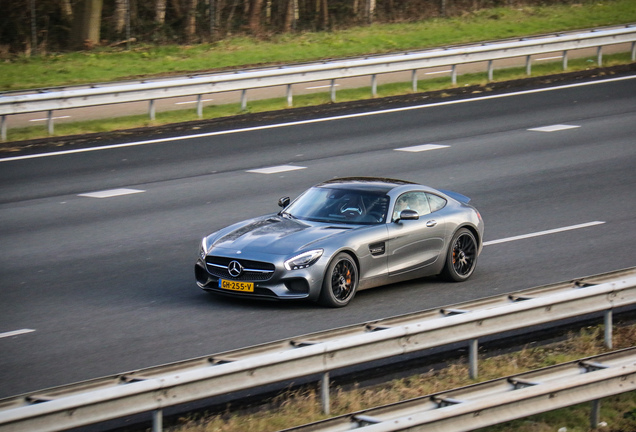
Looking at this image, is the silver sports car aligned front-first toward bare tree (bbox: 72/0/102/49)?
no

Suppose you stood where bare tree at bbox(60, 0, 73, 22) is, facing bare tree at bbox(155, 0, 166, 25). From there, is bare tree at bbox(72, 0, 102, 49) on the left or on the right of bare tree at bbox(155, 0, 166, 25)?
right

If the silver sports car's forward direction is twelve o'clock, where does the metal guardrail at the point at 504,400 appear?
The metal guardrail is roughly at 10 o'clock from the silver sports car.

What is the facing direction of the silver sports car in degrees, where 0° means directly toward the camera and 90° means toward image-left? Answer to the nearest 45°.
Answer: approximately 45°

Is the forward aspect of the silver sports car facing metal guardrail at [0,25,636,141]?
no

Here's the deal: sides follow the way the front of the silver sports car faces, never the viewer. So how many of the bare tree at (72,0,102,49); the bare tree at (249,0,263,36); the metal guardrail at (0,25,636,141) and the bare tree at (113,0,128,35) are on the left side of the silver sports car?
0

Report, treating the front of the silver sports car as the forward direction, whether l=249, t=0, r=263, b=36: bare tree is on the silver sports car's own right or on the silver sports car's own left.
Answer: on the silver sports car's own right

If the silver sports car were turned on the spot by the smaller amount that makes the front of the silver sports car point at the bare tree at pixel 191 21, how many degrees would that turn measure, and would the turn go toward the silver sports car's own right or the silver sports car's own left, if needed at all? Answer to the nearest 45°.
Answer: approximately 135° to the silver sports car's own right

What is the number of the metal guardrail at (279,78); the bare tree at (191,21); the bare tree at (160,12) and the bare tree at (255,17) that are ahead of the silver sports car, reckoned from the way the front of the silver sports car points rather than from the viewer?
0

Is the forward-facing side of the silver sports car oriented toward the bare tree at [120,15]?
no

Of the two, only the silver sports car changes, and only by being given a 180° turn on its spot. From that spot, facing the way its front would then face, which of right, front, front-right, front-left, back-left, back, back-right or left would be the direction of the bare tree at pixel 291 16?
front-left

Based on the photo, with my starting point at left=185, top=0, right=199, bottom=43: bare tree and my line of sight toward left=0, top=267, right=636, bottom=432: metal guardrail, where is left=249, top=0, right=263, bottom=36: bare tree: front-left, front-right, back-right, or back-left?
back-left
